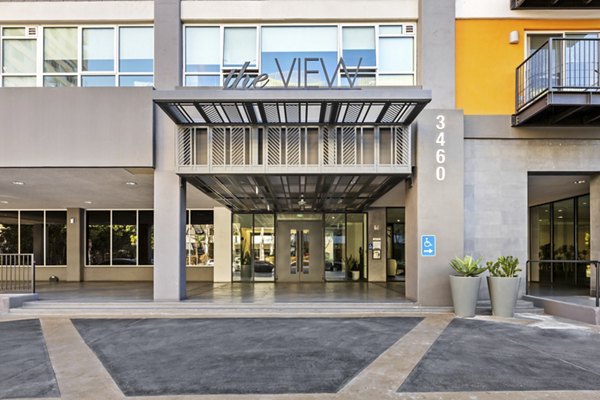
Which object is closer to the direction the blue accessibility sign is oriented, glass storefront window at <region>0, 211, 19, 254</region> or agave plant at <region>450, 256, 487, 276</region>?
the agave plant

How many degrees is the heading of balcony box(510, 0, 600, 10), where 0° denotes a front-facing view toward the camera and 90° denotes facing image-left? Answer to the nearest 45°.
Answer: approximately 0°

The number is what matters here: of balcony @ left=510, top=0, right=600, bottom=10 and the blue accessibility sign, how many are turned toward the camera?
2

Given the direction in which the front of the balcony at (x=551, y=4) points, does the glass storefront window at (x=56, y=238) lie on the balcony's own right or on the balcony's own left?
on the balcony's own right

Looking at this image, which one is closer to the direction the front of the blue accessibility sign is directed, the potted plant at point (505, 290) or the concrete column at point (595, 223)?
the potted plant

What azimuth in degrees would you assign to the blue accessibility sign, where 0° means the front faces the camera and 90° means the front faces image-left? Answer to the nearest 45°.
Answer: approximately 0°
